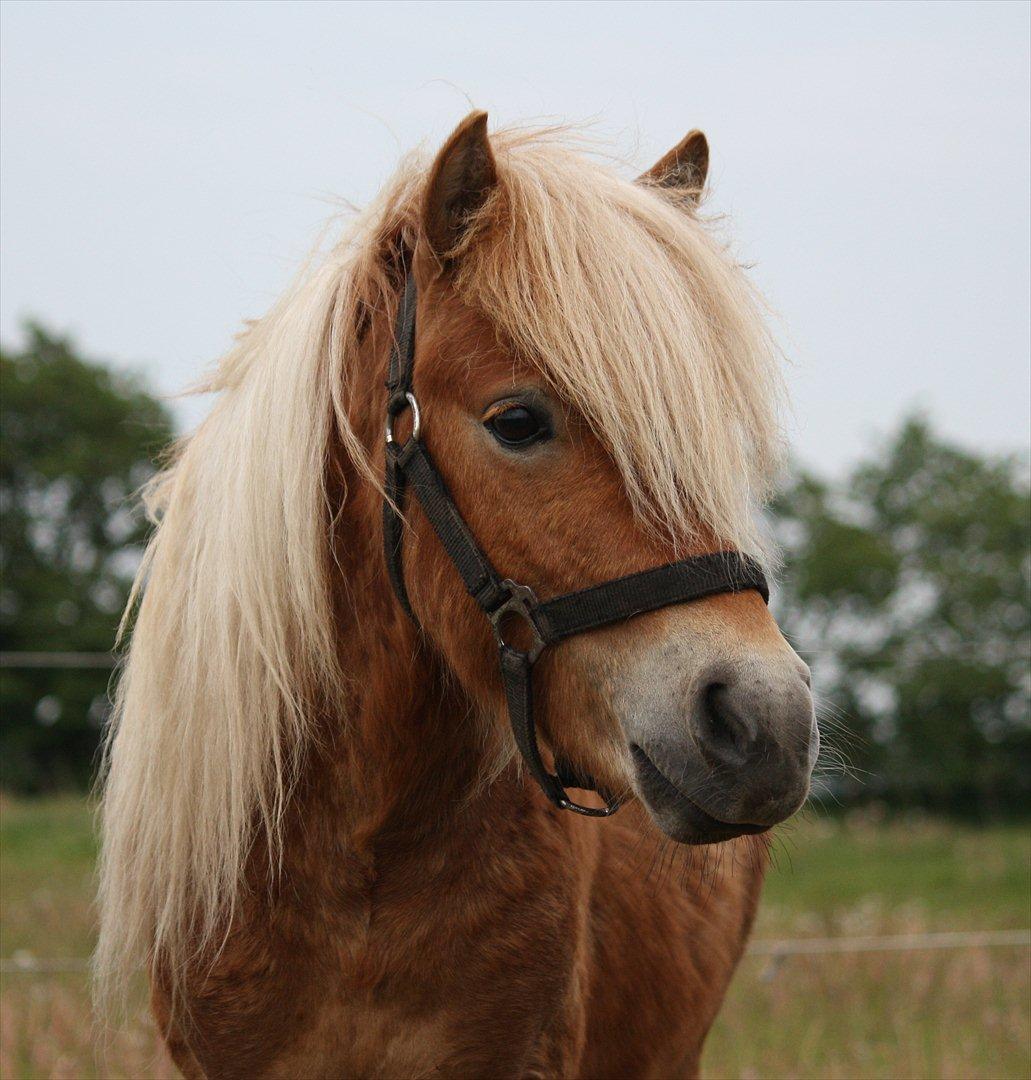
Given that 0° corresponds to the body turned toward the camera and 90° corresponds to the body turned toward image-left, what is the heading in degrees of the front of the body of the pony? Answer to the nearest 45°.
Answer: approximately 315°
